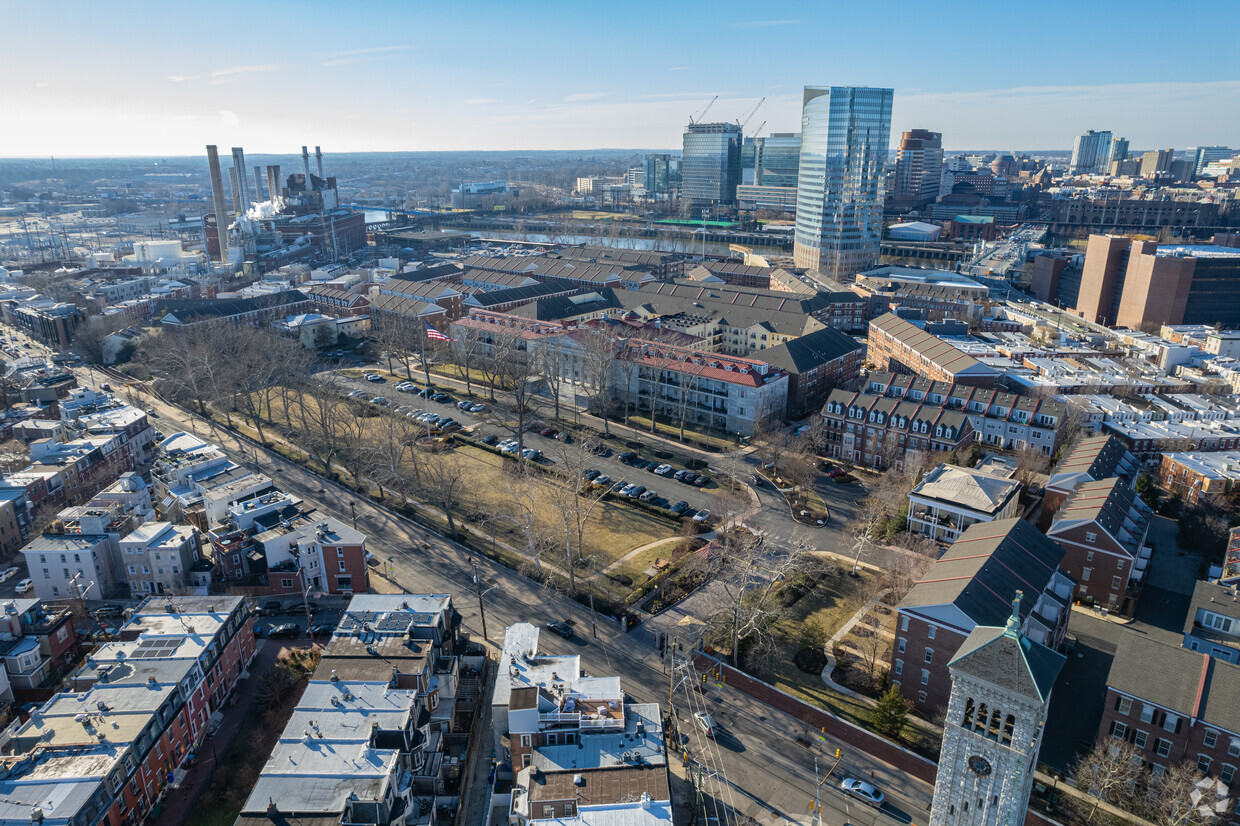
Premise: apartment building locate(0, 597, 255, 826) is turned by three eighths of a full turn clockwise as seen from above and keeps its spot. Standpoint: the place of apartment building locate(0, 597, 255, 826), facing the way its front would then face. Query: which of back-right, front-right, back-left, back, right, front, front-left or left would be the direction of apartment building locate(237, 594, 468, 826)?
left

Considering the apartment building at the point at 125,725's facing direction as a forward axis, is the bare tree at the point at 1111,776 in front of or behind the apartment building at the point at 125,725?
in front

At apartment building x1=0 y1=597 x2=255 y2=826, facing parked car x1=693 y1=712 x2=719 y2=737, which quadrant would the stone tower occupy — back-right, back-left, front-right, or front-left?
front-right

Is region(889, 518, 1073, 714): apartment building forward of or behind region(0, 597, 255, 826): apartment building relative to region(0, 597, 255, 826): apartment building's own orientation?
forward

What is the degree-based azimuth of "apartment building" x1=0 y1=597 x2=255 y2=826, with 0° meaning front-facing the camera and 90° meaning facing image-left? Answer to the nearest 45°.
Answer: approximately 270°

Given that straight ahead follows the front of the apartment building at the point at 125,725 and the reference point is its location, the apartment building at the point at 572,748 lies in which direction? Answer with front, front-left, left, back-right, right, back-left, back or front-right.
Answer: front-right

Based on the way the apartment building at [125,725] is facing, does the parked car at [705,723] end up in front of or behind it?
in front

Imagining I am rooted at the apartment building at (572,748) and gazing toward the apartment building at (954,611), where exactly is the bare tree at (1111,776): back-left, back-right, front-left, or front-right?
front-right

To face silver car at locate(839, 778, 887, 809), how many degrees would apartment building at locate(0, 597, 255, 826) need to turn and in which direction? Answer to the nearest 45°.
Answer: approximately 45° to its right

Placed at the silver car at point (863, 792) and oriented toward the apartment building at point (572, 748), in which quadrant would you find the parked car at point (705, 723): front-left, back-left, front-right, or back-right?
front-right

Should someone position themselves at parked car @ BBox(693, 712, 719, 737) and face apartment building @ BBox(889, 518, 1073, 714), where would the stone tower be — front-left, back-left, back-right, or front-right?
front-right

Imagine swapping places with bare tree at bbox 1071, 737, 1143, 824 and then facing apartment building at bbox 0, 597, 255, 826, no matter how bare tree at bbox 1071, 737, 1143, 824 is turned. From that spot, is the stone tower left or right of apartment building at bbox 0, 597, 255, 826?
left

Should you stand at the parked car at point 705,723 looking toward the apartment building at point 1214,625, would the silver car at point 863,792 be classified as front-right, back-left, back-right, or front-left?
front-right
